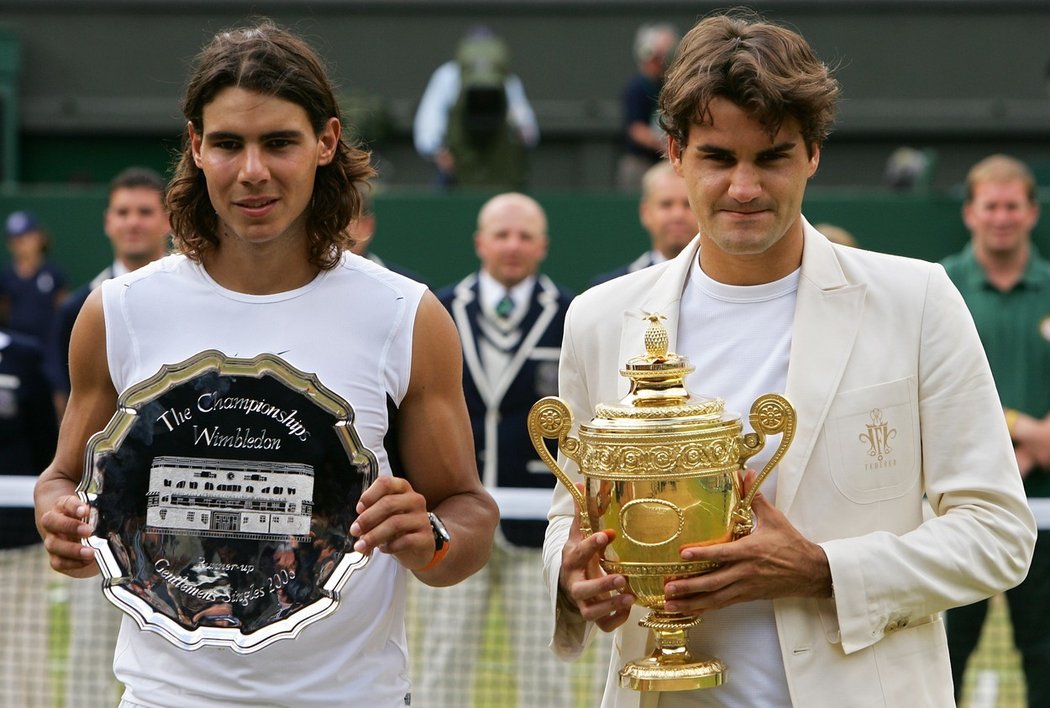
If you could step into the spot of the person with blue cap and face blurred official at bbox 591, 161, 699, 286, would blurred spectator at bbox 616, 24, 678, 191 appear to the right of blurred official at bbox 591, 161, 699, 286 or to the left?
left

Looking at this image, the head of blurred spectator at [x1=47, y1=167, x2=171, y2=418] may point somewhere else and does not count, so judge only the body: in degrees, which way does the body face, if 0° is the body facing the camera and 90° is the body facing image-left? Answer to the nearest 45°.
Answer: approximately 0°

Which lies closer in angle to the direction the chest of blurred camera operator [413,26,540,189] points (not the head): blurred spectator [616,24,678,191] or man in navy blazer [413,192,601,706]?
the man in navy blazer

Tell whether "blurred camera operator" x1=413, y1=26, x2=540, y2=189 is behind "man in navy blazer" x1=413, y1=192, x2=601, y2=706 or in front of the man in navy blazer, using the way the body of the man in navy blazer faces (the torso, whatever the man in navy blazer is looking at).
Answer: behind

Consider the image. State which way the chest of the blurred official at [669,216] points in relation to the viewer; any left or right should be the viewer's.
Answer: facing the viewer and to the right of the viewer

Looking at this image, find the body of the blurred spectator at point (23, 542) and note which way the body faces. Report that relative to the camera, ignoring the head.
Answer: toward the camera

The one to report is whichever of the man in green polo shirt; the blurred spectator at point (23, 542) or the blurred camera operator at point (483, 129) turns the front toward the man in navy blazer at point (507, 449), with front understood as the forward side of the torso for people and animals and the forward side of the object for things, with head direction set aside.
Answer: the blurred camera operator at point (483, 129)

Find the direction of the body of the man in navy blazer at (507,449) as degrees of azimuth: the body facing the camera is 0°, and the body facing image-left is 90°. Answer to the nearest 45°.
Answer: approximately 0°

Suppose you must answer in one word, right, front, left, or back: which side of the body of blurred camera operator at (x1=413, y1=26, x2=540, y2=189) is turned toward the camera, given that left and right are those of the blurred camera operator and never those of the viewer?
front

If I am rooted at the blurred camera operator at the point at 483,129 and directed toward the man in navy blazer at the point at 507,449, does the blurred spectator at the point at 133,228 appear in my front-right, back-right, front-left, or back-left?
front-right

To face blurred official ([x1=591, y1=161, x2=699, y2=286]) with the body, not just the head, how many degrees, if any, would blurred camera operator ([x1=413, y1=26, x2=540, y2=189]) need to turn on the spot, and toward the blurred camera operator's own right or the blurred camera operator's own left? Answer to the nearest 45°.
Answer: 0° — they already face them
